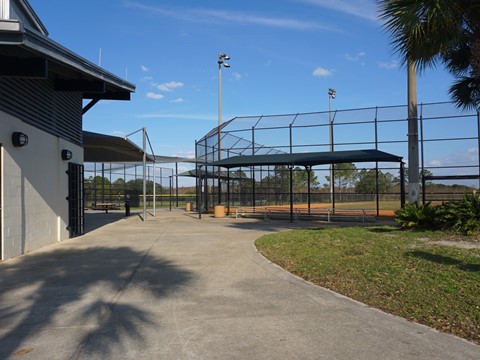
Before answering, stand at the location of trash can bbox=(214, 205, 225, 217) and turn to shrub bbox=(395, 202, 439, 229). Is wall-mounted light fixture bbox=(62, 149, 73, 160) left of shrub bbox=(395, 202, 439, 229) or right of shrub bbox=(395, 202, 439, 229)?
right

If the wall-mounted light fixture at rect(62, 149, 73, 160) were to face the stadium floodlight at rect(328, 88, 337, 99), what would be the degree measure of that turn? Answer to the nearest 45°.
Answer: approximately 45° to its left

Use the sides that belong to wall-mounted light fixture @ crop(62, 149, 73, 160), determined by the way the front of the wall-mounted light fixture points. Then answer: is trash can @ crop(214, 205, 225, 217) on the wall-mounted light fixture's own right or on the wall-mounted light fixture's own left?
on the wall-mounted light fixture's own left

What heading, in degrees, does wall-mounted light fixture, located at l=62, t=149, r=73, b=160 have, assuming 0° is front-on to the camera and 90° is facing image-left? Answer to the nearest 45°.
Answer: approximately 270°

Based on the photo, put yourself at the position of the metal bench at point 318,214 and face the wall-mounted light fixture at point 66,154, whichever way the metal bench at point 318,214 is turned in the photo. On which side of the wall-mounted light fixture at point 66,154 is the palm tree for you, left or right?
left

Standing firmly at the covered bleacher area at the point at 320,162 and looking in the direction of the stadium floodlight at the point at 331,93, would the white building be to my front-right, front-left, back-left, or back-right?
back-left

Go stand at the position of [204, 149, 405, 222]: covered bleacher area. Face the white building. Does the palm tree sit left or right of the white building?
left
